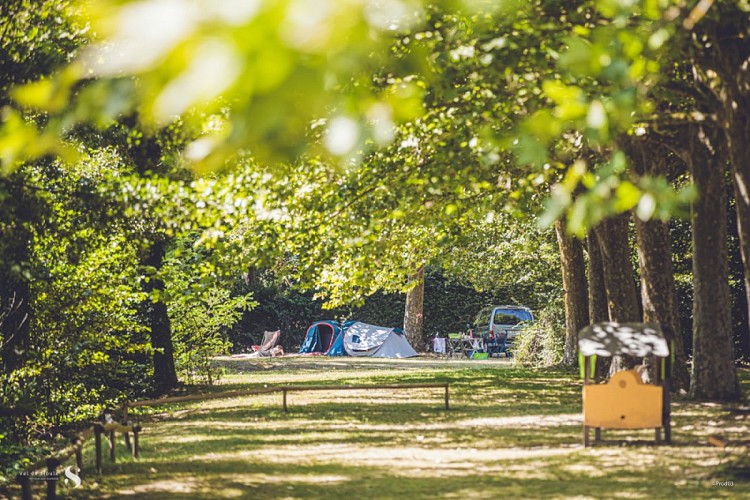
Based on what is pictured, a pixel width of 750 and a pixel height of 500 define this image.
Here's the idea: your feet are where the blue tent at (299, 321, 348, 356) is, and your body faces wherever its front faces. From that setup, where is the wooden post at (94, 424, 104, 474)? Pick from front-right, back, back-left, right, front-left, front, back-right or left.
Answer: front-left

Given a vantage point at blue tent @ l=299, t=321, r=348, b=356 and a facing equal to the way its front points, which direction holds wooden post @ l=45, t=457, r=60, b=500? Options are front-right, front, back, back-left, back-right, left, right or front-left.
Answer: front-left

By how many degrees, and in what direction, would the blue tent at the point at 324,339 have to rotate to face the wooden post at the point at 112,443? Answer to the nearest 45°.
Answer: approximately 45° to its left

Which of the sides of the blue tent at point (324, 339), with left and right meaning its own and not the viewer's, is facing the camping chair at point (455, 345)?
left

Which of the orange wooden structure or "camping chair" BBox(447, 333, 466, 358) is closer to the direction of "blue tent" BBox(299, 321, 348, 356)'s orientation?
the orange wooden structure

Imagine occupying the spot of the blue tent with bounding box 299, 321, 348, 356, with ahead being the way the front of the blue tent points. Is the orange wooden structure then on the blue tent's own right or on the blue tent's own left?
on the blue tent's own left

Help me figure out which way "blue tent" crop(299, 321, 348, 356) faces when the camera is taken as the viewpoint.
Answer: facing the viewer and to the left of the viewer

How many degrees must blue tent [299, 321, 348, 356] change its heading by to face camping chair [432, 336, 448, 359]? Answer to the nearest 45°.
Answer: approximately 90° to its left

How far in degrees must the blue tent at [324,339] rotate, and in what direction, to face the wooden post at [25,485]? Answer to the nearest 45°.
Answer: approximately 45° to its left

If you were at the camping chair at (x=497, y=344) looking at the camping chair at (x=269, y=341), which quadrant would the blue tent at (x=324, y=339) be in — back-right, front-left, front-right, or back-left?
front-right
